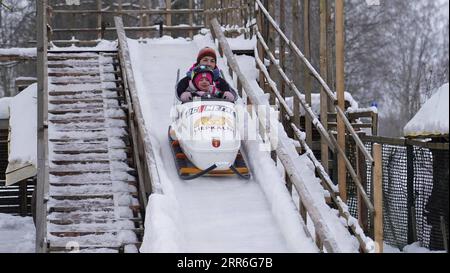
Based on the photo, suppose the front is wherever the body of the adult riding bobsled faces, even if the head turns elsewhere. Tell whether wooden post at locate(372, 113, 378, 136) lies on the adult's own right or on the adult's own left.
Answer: on the adult's own left

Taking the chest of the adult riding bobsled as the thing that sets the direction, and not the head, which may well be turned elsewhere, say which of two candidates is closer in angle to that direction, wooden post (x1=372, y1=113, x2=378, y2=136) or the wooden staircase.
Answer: the wooden staircase

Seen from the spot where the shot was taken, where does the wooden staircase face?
facing the viewer

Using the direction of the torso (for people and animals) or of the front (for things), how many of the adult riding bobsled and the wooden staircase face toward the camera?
2

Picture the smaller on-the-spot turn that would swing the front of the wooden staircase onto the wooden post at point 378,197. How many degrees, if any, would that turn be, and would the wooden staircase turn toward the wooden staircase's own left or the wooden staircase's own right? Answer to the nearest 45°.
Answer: approximately 45° to the wooden staircase's own left

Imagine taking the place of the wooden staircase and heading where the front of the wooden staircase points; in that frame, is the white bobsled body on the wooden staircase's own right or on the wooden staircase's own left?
on the wooden staircase's own left
